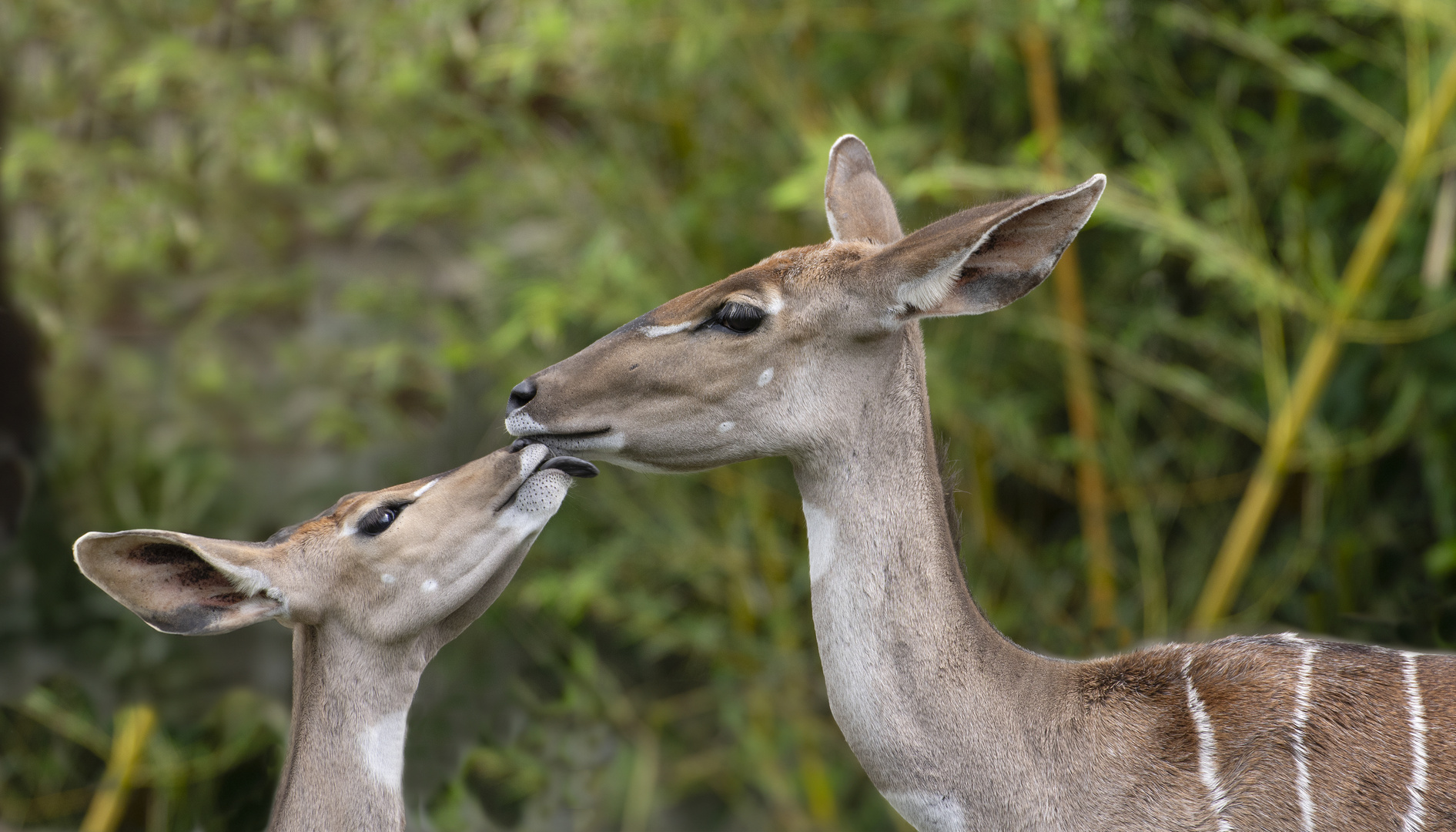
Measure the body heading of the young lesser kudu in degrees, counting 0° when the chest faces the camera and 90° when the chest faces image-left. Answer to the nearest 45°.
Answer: approximately 270°

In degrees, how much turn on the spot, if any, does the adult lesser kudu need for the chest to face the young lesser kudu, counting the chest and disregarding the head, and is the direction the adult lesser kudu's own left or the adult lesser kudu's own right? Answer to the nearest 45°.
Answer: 0° — it already faces it

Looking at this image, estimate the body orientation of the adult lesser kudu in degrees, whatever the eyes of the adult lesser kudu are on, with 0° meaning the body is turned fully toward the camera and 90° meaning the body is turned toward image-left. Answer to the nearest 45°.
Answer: approximately 90°

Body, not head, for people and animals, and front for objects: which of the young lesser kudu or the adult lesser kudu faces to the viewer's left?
the adult lesser kudu

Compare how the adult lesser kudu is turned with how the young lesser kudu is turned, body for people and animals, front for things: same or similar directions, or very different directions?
very different directions

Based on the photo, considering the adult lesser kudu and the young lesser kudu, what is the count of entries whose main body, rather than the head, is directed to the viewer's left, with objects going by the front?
1

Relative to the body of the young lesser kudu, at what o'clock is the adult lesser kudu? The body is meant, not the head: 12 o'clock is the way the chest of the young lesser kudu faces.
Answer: The adult lesser kudu is roughly at 1 o'clock from the young lesser kudu.
